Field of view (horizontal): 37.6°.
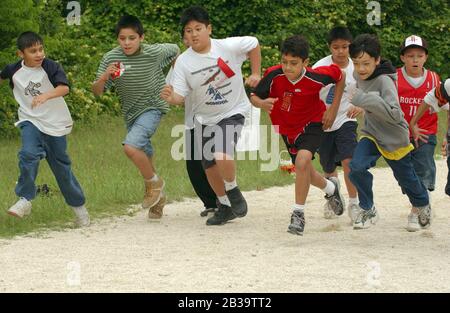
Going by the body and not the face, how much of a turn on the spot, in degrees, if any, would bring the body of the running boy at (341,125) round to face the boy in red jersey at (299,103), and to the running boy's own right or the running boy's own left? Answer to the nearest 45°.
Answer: approximately 45° to the running boy's own right

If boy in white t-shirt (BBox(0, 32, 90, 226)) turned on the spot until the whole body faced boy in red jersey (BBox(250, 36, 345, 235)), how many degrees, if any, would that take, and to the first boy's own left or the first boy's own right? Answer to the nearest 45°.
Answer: approximately 90° to the first boy's own left

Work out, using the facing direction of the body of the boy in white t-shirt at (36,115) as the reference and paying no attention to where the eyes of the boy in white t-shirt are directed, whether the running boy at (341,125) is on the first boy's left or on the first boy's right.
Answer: on the first boy's left

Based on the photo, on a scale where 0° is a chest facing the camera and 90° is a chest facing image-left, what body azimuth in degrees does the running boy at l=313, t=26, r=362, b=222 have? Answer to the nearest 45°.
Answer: approximately 0°

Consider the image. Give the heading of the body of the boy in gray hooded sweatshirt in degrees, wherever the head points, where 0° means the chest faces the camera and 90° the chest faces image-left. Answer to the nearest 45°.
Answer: approximately 45°

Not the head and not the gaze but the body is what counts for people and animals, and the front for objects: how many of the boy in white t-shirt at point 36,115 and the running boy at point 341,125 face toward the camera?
2

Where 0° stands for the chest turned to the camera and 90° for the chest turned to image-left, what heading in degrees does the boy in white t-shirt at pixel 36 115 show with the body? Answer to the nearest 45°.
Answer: approximately 0°

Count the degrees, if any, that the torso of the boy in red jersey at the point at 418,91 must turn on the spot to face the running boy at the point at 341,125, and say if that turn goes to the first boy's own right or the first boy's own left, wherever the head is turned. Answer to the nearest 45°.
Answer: approximately 90° to the first boy's own right
